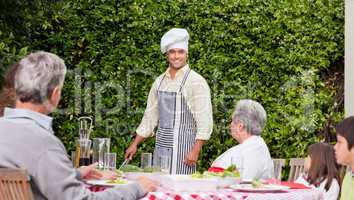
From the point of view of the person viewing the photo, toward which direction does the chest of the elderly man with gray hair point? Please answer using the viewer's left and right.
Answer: facing away from the viewer and to the right of the viewer

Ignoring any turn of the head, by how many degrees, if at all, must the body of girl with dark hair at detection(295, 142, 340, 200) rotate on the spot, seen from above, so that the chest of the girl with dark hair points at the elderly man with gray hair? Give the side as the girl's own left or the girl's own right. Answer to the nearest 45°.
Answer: approximately 45° to the girl's own left

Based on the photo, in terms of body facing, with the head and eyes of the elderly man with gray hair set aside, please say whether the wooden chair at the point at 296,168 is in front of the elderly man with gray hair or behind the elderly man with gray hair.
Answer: in front

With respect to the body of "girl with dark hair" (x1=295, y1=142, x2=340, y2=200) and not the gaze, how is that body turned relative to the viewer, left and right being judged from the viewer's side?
facing to the left of the viewer

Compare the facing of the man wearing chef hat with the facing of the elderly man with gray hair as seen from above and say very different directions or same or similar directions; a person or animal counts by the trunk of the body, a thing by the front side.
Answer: very different directions

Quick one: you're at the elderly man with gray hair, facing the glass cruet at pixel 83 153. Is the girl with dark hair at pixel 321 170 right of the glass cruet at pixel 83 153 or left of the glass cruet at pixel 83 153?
right

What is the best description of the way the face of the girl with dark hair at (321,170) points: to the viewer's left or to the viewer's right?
to the viewer's left

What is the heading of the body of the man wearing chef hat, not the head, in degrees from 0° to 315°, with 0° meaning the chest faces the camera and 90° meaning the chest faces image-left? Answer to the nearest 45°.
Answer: approximately 45°

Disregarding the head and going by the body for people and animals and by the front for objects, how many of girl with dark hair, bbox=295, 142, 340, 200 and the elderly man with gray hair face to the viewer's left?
1

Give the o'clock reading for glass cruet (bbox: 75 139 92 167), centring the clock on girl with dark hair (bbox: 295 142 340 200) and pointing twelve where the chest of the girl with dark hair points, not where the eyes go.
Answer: The glass cruet is roughly at 11 o'clock from the girl with dark hair.
